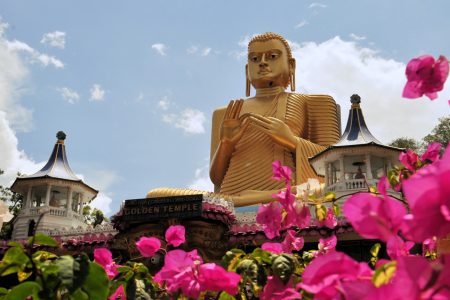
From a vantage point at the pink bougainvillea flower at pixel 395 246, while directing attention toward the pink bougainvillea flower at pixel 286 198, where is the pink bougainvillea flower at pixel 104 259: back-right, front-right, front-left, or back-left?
front-left

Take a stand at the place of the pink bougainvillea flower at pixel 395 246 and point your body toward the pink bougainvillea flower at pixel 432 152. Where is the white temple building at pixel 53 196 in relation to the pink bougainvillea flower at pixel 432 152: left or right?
left

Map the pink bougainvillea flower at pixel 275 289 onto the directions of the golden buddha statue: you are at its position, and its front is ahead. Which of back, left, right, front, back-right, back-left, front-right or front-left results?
front-left

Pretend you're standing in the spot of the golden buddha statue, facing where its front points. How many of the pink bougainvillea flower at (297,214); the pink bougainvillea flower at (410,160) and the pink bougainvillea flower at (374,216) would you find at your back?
0

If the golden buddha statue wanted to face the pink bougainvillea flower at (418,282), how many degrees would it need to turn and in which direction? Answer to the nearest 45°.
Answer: approximately 45° to its left

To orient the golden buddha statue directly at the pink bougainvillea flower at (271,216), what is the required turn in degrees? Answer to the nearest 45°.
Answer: approximately 45° to its left

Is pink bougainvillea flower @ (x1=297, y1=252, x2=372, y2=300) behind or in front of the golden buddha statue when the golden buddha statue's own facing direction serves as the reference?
in front

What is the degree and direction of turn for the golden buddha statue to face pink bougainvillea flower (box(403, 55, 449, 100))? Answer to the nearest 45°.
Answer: approximately 45° to its left

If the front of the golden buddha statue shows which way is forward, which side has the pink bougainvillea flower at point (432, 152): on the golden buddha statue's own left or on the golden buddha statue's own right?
on the golden buddha statue's own left

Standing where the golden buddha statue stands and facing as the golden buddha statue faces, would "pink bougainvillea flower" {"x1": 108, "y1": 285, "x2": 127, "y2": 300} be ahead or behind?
ahead

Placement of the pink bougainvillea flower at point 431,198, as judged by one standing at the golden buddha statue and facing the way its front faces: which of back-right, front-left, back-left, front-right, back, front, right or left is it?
front-left

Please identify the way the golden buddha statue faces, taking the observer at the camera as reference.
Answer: facing the viewer and to the left of the viewer

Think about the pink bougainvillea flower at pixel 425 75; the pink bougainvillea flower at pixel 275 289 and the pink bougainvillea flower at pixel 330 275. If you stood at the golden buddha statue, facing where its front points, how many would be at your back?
0
